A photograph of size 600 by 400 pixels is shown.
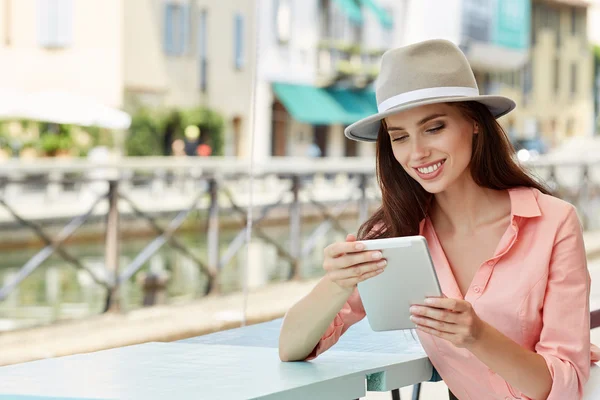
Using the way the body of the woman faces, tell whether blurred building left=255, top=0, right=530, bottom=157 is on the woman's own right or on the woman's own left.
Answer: on the woman's own right

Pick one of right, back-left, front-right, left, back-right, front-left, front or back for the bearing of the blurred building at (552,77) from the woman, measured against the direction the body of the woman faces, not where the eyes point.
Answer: back-right

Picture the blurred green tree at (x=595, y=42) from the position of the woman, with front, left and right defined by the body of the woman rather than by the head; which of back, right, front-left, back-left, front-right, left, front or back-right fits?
back-right

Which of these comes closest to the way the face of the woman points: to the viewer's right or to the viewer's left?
to the viewer's left

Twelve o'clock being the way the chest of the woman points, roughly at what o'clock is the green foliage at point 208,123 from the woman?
The green foliage is roughly at 4 o'clock from the woman.

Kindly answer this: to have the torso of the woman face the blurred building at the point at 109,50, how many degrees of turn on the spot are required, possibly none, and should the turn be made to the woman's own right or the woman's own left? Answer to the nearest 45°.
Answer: approximately 135° to the woman's own right

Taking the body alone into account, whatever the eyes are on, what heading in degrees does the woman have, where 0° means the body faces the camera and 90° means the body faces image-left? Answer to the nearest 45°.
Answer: approximately 45°

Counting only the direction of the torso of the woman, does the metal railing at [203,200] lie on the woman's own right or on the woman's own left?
on the woman's own right

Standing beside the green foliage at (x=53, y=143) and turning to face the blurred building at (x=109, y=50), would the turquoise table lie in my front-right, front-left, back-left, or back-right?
back-right

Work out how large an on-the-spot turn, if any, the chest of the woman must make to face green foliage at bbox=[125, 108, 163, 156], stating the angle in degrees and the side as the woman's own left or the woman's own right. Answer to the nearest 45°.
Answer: approximately 135° to the woman's own right
